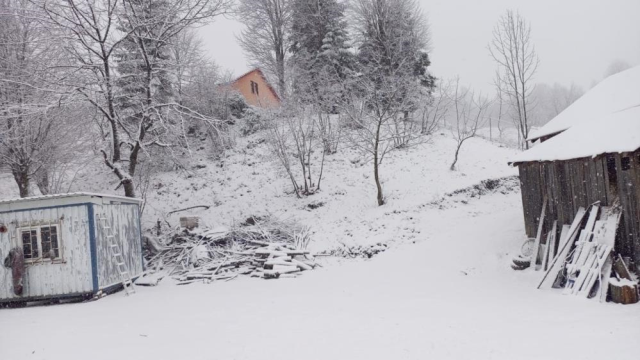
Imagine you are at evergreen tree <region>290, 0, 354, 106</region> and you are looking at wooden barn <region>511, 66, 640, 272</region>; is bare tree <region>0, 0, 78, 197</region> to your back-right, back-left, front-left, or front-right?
front-right

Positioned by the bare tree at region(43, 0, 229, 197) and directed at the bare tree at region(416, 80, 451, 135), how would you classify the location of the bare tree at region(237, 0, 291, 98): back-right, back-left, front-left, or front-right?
front-left

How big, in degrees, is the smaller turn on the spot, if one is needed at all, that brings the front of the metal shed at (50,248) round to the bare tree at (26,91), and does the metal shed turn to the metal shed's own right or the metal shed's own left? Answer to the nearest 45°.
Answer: approximately 180°

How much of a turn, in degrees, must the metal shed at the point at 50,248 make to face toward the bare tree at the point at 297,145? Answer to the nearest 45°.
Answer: approximately 135° to its left

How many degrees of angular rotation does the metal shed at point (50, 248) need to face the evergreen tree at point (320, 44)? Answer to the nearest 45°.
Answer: approximately 135° to its left

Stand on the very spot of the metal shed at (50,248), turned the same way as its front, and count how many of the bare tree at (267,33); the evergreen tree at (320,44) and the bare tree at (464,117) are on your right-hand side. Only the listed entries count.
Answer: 0

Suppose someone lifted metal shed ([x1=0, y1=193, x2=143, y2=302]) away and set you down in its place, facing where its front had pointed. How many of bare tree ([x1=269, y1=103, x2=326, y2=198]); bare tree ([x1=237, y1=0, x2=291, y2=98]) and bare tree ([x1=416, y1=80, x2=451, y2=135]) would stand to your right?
0

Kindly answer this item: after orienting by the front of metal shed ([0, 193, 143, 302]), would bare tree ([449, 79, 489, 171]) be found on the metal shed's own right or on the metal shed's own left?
on the metal shed's own left

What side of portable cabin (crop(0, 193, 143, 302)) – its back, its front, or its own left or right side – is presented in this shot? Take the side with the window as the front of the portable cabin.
front

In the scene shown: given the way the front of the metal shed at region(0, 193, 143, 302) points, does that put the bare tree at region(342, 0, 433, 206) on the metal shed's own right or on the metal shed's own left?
on the metal shed's own left

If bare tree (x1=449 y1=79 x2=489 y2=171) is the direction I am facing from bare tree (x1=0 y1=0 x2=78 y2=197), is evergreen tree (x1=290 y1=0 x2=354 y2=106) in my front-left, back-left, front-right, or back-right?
front-left

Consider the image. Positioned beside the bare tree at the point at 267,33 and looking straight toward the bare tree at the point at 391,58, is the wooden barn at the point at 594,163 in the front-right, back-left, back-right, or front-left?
front-right

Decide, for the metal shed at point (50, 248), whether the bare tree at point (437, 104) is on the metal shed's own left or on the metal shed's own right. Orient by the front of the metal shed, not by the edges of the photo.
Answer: on the metal shed's own left
